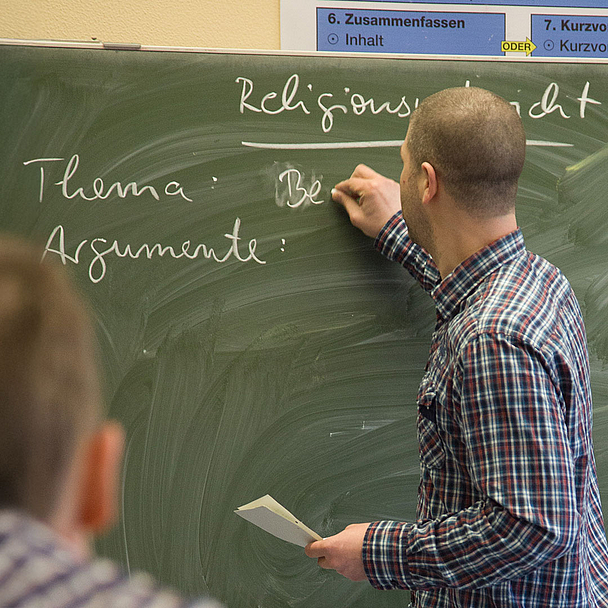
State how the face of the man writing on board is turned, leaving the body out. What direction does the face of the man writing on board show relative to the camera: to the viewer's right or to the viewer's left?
to the viewer's left

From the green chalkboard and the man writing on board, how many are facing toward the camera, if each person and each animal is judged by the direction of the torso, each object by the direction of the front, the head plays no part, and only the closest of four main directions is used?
1

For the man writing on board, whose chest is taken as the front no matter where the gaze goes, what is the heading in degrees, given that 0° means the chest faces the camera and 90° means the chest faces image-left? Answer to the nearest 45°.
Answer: approximately 90°

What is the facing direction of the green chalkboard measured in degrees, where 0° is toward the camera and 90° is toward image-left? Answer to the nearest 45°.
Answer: approximately 0°
